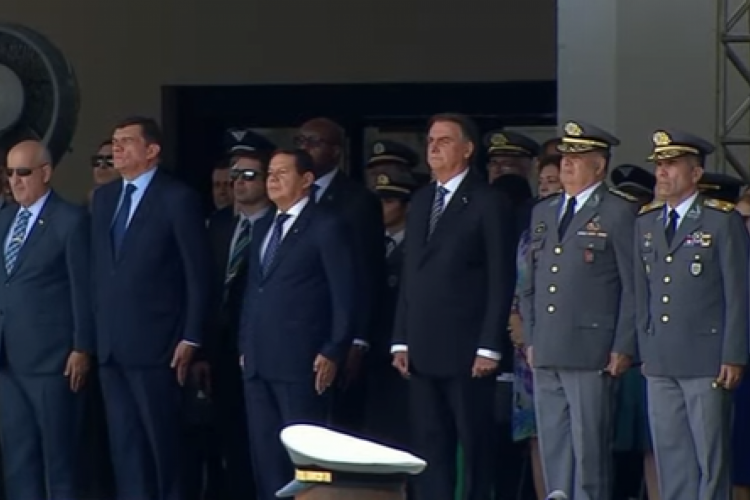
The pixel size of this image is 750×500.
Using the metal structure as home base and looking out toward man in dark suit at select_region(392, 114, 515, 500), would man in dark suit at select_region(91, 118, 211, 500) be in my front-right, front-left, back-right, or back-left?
front-right

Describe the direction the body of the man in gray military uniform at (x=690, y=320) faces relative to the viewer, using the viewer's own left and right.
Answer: facing the viewer and to the left of the viewer

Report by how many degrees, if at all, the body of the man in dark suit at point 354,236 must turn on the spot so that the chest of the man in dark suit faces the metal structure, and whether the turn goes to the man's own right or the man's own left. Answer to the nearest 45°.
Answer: approximately 135° to the man's own left

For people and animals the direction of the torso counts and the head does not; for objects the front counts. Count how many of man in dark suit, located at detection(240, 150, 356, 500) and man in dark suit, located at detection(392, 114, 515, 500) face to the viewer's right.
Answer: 0

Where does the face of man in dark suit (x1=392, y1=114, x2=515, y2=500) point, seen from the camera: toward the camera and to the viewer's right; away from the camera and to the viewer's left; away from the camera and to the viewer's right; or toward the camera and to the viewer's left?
toward the camera and to the viewer's left
